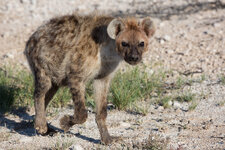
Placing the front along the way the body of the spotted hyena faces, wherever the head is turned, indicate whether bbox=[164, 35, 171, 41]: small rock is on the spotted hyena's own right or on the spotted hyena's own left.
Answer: on the spotted hyena's own left

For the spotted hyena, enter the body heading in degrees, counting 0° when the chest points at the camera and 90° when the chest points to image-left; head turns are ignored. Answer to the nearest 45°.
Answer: approximately 315°
